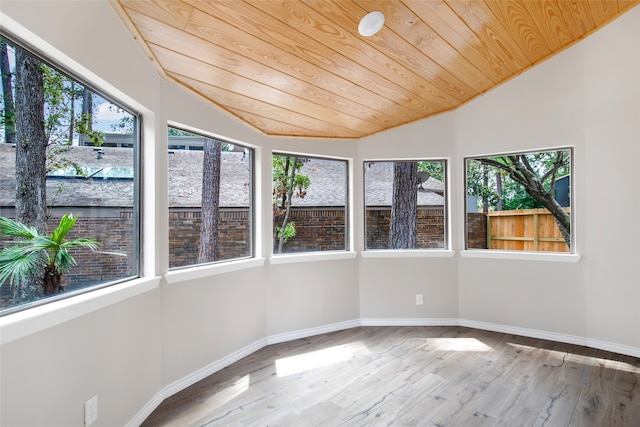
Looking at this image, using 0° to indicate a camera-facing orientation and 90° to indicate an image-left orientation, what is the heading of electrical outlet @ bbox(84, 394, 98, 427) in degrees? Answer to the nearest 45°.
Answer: approximately 315°

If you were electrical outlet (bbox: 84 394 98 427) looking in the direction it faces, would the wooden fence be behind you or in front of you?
in front

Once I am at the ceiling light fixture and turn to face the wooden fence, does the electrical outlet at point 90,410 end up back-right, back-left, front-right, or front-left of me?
back-left
